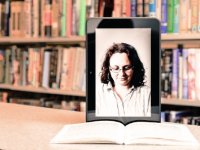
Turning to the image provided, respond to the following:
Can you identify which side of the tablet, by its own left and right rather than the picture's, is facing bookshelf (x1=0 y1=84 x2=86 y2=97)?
back

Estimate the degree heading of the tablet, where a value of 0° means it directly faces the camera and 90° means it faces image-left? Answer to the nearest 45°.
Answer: approximately 0°

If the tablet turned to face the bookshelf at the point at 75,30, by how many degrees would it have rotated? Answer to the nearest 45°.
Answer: approximately 180°
